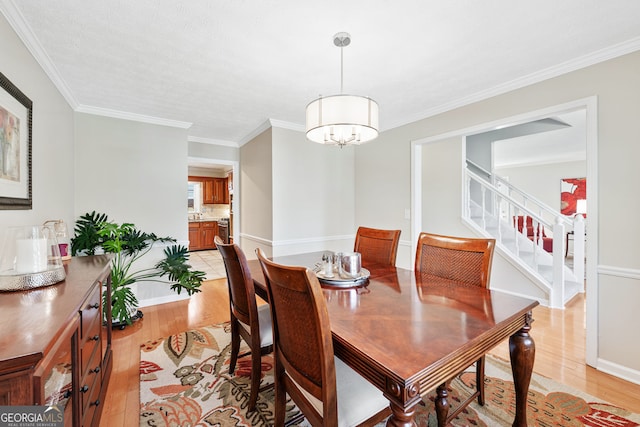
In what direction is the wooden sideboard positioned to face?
to the viewer's right

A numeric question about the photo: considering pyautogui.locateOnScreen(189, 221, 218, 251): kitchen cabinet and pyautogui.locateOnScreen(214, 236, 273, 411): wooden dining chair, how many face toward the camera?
1

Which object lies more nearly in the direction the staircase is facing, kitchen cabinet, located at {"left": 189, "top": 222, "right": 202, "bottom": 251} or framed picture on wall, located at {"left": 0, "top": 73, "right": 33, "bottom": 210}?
the framed picture on wall

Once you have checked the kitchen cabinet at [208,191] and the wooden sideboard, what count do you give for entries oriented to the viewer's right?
1

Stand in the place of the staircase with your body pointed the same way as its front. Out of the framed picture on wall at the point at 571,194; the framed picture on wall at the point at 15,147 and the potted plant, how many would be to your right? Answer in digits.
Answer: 2

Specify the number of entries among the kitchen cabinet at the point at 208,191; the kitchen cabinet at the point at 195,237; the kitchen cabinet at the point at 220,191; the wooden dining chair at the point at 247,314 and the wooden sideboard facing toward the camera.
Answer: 3

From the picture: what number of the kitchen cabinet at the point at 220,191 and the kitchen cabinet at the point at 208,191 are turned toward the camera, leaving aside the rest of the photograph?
2

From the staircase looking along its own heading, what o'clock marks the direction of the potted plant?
The potted plant is roughly at 3 o'clock from the staircase.

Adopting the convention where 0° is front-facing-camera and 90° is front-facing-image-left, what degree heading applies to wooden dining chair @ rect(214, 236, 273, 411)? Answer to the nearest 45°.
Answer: approximately 225°
